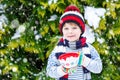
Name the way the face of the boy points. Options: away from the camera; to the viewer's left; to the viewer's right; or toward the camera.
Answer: toward the camera

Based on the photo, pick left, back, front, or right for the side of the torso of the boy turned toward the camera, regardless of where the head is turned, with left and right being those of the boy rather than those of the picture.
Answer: front
